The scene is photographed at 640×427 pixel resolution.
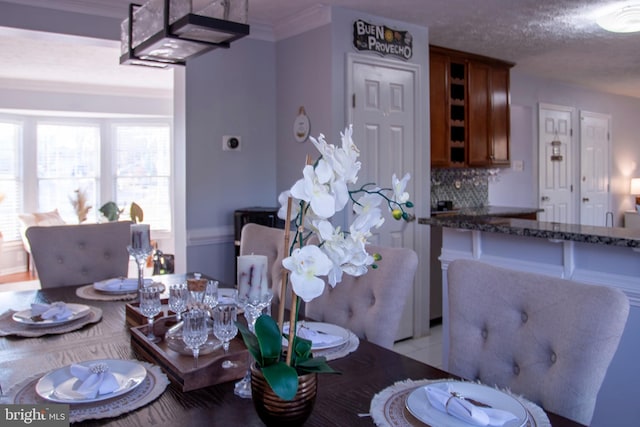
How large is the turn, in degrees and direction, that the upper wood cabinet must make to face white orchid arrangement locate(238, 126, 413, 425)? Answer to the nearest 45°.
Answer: approximately 45° to its right

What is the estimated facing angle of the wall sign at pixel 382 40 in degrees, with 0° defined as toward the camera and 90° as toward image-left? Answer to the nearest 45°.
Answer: approximately 315°

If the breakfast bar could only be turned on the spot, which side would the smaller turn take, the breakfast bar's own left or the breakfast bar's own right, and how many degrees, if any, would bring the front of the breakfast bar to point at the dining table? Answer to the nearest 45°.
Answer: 0° — it already faces it

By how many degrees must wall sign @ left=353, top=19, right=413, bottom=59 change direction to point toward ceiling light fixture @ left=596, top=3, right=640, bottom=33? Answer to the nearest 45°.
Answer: approximately 45° to its left

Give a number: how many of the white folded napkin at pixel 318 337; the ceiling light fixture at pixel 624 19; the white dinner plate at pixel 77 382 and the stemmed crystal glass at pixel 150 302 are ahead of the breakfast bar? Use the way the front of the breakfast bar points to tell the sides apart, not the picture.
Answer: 3
